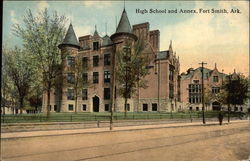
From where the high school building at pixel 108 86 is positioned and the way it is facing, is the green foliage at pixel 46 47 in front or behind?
in front

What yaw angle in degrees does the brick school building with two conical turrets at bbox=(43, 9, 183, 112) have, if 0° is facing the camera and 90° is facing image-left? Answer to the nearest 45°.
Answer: approximately 0°
